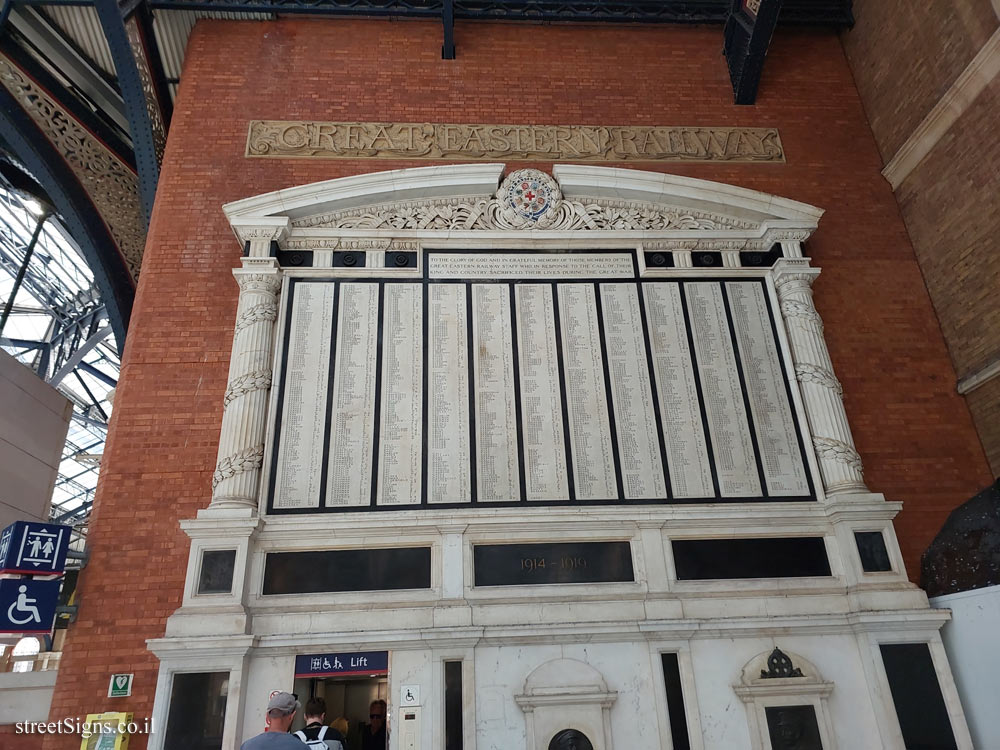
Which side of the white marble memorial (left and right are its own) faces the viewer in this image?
front

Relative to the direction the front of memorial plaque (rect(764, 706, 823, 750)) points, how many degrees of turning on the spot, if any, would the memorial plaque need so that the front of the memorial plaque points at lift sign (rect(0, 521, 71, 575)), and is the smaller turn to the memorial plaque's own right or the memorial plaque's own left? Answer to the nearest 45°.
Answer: approximately 45° to the memorial plaque's own right

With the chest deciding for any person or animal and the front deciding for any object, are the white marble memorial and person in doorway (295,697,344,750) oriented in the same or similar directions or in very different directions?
very different directions

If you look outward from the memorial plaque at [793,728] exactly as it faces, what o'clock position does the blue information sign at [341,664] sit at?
The blue information sign is roughly at 2 o'clock from the memorial plaque.

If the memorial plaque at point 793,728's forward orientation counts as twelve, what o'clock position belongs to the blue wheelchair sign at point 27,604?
The blue wheelchair sign is roughly at 2 o'clock from the memorial plaque.

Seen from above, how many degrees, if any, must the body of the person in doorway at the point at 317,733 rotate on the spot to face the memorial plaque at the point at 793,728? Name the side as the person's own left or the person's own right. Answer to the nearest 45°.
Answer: approximately 90° to the person's own right

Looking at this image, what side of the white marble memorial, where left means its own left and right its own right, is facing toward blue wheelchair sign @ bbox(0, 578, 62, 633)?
right

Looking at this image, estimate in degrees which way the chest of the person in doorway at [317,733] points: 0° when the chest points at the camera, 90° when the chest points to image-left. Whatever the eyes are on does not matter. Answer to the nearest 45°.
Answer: approximately 180°

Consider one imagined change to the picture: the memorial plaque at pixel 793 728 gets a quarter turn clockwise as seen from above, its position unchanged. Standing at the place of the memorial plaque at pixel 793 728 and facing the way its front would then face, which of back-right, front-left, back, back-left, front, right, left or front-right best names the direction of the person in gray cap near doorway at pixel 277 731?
front-left
